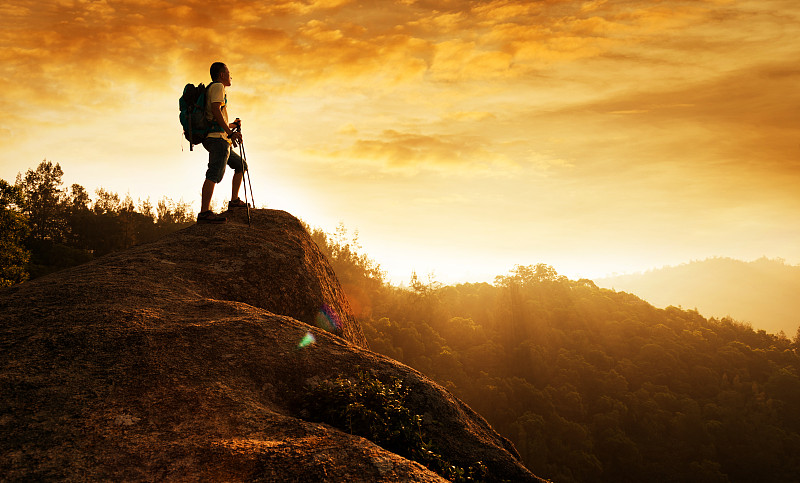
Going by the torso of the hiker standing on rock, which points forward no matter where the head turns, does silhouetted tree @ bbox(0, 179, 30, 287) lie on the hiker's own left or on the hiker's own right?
on the hiker's own left

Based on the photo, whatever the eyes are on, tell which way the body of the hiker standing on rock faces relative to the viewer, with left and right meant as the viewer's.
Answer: facing to the right of the viewer

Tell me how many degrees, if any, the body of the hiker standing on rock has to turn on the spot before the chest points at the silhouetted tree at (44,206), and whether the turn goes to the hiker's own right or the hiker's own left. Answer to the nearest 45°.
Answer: approximately 90° to the hiker's own left
